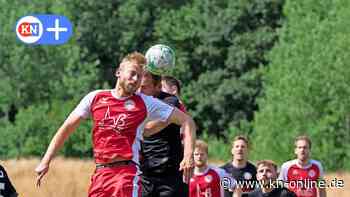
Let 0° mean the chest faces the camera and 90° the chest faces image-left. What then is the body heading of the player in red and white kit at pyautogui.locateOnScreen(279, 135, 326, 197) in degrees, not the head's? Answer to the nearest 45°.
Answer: approximately 0°

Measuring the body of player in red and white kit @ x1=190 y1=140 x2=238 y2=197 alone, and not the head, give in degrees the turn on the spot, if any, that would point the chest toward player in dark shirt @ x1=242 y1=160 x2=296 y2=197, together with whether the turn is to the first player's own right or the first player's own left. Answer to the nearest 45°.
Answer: approximately 45° to the first player's own left

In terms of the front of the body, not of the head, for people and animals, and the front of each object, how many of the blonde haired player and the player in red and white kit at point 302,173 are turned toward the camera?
2
